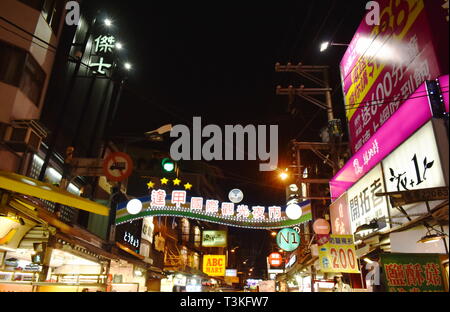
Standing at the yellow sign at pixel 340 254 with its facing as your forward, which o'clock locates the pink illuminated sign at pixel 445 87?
The pink illuminated sign is roughly at 11 o'clock from the yellow sign.

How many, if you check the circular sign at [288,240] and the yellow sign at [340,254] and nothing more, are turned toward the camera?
2

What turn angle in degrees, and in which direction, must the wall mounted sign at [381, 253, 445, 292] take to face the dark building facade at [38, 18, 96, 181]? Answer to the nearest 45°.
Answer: approximately 90° to its right

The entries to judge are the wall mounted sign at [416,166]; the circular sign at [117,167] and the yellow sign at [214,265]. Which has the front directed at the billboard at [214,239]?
the yellow sign

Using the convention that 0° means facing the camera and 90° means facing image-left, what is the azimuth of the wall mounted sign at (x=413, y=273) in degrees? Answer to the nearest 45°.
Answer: approximately 0°

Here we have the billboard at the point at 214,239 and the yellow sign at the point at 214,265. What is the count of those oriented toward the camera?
2

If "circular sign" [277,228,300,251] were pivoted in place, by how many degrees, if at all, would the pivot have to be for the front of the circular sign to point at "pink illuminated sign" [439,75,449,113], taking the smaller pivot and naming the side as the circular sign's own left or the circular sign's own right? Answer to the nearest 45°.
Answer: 0° — it already faces it
